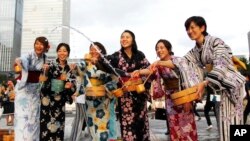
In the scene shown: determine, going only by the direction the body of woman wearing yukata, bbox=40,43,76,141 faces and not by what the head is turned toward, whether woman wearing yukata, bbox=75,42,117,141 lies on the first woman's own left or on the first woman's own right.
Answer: on the first woman's own left

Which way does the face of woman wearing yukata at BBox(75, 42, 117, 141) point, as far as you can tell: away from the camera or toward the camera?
toward the camera

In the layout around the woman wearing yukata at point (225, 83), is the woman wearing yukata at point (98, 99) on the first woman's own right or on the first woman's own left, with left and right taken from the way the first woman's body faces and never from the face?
on the first woman's own right

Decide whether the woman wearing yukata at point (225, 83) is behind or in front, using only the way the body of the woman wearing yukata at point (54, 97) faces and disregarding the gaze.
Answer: in front

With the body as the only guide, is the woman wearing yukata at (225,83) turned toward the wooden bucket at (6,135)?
no

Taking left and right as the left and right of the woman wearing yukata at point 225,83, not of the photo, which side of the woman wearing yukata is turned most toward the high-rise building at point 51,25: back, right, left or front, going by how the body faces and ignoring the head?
right

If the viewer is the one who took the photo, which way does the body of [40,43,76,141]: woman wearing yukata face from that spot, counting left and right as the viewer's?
facing the viewer

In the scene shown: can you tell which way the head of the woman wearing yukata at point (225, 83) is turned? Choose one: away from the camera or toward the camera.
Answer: toward the camera

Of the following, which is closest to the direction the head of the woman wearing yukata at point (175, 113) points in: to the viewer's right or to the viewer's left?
to the viewer's left

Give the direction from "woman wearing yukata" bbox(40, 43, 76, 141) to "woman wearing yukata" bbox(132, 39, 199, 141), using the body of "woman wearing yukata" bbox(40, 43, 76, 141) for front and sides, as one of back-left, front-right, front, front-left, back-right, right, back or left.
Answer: front-left

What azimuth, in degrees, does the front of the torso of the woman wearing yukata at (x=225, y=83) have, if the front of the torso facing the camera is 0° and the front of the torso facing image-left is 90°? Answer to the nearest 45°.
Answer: approximately 45°

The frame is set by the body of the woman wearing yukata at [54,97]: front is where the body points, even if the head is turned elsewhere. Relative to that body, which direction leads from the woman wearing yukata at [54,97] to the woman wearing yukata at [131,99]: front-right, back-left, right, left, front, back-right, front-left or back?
front-left

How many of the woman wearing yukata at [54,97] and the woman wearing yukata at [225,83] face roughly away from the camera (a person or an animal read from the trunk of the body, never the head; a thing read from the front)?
0

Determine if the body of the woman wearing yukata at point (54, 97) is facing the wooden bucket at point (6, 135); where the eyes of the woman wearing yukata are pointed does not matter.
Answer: no
